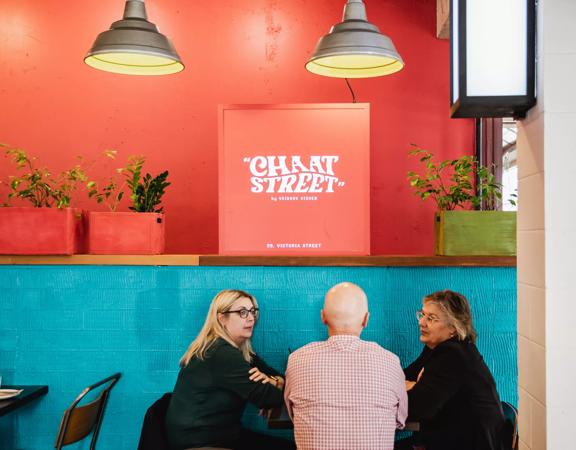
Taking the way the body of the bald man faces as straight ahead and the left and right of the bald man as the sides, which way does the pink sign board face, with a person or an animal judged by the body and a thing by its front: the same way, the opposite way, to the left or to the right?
the opposite way

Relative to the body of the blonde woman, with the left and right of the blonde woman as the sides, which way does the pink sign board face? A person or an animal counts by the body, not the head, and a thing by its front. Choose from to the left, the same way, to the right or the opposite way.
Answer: to the right

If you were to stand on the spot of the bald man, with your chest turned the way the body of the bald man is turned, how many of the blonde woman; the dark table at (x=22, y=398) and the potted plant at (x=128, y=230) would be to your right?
0

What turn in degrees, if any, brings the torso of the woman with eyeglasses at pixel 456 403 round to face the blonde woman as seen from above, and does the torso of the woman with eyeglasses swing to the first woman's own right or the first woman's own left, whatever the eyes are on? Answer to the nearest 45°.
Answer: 0° — they already face them

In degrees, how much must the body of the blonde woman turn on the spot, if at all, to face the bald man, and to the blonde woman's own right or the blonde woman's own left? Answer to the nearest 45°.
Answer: approximately 45° to the blonde woman's own right

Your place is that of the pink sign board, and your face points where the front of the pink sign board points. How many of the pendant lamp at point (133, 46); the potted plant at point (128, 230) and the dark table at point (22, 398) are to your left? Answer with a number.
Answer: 0

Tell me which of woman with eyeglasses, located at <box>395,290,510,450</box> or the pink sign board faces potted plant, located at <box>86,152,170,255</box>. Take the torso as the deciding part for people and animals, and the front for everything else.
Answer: the woman with eyeglasses

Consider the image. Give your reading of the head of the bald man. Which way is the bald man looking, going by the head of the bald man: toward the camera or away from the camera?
away from the camera

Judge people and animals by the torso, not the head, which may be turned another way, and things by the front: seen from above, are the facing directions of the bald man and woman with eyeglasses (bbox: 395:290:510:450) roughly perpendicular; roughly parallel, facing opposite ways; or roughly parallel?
roughly perpendicular

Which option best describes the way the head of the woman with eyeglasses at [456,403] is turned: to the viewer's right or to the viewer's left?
to the viewer's left

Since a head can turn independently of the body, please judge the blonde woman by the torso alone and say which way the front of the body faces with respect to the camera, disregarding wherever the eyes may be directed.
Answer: to the viewer's right

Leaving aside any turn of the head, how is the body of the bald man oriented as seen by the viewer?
away from the camera

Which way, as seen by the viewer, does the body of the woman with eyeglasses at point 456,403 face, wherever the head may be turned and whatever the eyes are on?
to the viewer's left

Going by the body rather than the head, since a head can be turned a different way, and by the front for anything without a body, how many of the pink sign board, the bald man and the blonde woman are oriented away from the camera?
1

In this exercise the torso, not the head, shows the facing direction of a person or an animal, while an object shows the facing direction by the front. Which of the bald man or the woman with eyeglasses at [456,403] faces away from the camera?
the bald man

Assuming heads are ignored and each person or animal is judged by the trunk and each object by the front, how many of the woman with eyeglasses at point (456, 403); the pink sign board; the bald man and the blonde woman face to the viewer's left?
1

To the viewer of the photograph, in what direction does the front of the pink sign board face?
facing the viewer

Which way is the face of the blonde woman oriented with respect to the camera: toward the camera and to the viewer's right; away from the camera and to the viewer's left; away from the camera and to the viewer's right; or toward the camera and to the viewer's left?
toward the camera and to the viewer's right
